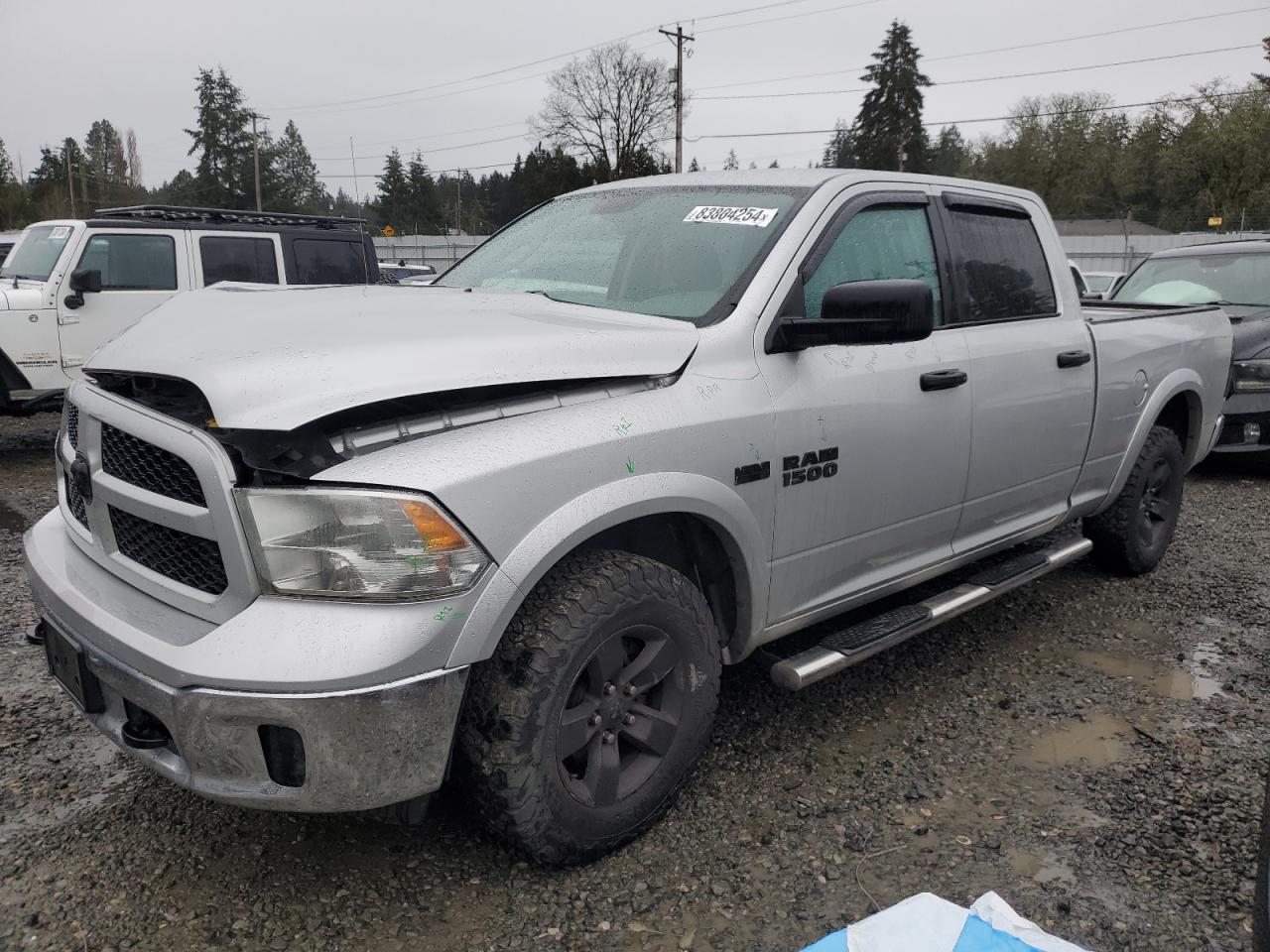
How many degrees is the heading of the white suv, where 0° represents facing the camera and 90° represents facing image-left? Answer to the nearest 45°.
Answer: approximately 45°

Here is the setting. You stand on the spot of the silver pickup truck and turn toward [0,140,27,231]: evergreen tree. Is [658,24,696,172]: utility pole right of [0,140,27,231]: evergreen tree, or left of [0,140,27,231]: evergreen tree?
right

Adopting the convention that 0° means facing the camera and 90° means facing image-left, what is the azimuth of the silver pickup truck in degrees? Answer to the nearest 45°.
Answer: approximately 45°

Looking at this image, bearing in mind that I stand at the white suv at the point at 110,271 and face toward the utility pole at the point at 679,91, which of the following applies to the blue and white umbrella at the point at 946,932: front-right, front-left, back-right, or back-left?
back-right

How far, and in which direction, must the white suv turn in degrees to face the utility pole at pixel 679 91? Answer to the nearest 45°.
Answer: approximately 180°

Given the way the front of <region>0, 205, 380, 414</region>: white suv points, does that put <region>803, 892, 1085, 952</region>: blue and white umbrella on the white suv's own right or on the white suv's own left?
on the white suv's own left

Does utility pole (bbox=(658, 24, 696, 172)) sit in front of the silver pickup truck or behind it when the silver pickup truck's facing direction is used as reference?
behind

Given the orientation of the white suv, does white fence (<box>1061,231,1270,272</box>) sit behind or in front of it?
behind

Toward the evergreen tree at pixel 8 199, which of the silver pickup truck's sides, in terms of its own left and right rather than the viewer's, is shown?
right

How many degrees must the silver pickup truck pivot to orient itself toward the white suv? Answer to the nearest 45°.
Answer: approximately 90° to its right
